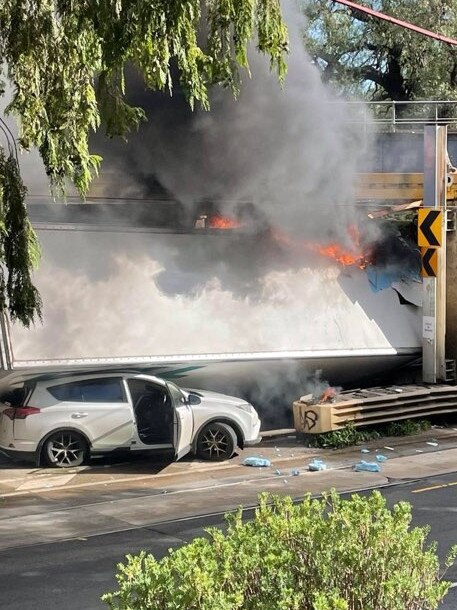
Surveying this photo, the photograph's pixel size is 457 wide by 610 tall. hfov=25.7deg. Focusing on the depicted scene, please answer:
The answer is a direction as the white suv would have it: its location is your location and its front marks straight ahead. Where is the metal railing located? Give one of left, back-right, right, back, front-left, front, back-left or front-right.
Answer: front-left

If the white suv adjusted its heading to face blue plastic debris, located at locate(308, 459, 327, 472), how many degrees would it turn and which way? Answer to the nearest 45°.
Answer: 0° — it already faces it

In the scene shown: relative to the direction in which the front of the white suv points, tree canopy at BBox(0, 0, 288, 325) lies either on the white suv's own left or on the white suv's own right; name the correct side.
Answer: on the white suv's own right

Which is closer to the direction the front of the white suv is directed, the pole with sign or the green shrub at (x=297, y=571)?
the pole with sign

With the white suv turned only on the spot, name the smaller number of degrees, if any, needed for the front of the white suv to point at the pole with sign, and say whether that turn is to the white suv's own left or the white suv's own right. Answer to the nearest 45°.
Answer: approximately 45° to the white suv's own left

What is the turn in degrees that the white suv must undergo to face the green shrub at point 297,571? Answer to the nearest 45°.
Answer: approximately 90° to its right

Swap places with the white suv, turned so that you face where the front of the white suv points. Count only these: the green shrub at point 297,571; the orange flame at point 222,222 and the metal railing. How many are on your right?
1

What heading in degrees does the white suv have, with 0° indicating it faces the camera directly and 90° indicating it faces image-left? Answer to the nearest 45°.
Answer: approximately 270°

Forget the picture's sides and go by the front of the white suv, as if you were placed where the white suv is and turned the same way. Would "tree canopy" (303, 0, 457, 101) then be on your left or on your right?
on your left

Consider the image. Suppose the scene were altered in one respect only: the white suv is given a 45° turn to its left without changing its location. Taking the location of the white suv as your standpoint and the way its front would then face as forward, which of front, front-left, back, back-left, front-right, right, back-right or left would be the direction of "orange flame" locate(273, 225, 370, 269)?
front
